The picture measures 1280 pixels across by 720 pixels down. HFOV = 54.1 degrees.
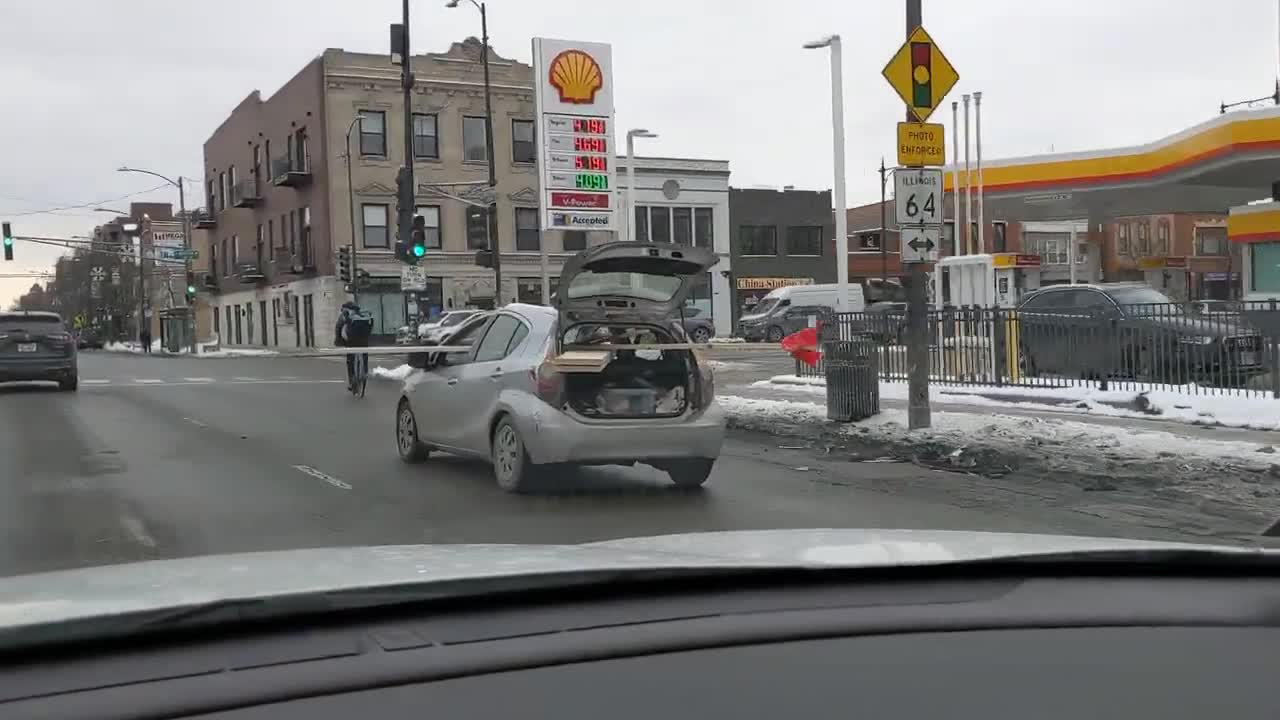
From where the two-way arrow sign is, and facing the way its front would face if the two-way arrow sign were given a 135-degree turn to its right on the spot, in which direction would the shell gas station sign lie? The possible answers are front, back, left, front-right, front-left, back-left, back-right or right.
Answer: front

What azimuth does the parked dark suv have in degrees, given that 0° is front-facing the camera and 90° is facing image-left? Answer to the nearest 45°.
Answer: approximately 315°

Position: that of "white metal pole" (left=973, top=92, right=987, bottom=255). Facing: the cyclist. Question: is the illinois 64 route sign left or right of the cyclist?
left

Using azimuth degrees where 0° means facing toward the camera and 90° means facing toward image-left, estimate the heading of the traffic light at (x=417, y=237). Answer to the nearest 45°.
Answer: approximately 0°

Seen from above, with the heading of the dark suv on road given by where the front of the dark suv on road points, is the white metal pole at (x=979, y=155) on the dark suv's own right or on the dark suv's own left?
on the dark suv's own right

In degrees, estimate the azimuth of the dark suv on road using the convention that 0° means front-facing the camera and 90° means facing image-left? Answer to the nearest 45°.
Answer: approximately 180°

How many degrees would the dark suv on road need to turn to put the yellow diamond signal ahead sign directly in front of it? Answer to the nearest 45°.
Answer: approximately 135° to its right

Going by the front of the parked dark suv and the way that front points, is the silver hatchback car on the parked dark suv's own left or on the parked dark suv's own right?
on the parked dark suv's own right

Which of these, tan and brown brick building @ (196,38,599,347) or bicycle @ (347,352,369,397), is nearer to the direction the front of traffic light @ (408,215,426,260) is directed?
the bicycle

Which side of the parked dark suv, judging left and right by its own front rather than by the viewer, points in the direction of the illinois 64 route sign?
right
